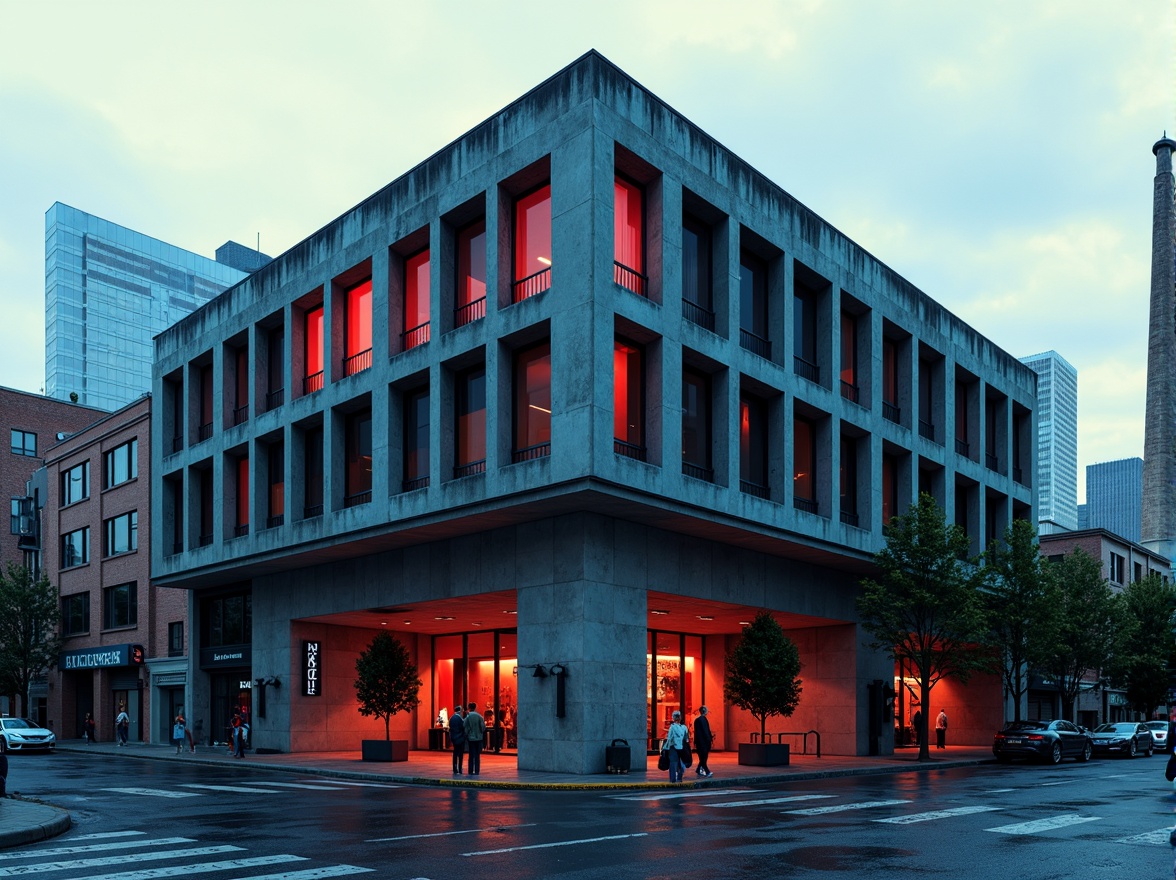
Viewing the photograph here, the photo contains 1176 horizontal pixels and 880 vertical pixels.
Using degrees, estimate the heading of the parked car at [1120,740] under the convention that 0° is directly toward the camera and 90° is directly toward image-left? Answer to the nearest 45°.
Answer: approximately 45°

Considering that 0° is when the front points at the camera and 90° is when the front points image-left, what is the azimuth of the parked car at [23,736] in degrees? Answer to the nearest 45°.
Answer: approximately 315°

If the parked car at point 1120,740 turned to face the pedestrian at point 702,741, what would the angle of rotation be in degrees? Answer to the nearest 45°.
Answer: approximately 45° to its left

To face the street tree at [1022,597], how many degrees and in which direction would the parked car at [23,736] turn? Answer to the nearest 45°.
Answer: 0° — it already faces it

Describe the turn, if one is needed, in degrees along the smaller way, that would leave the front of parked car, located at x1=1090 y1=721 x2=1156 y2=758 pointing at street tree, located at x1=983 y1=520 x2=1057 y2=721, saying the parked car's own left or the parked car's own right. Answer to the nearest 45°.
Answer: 0° — it already faces it
